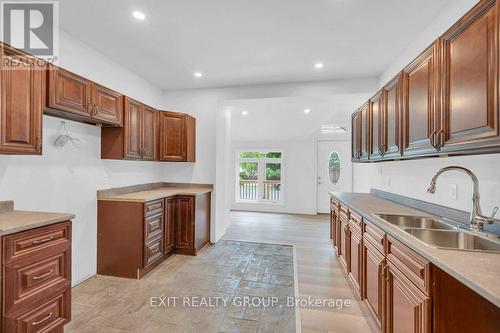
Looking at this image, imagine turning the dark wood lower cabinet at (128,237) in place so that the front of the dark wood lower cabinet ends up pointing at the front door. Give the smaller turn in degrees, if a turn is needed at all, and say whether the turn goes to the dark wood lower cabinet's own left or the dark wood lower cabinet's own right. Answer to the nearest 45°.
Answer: approximately 90° to the dark wood lower cabinet's own left

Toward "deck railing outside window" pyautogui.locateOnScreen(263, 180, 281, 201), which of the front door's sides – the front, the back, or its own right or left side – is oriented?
right

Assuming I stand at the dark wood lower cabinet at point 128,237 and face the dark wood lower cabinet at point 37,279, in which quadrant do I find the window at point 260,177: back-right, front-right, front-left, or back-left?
back-left

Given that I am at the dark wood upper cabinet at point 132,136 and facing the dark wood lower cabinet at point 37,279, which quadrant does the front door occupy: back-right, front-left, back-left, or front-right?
back-left

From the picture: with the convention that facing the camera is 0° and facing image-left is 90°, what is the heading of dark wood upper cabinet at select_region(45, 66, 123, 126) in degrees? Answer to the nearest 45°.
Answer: approximately 315°

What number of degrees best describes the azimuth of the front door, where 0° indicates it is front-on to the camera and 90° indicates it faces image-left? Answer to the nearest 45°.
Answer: approximately 0°

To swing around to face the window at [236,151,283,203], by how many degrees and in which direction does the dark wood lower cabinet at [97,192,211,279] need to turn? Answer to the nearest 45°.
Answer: approximately 90° to its left

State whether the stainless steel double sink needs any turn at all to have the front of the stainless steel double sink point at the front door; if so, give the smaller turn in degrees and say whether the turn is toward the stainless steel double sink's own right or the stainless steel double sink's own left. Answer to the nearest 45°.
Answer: approximately 90° to the stainless steel double sink's own right

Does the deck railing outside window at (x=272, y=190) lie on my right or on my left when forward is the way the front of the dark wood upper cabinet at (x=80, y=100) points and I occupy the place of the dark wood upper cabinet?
on my left

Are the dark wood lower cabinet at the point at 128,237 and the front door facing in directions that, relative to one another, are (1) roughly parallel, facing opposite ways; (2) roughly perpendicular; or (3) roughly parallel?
roughly perpendicular

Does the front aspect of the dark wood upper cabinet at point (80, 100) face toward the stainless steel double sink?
yes
